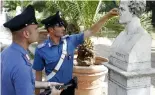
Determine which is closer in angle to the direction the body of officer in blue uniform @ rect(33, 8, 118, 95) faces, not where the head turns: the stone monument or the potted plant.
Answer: the stone monument

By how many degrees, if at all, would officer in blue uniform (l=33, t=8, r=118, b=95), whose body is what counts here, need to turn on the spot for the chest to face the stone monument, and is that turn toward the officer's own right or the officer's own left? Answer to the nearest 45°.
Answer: approximately 45° to the officer's own left

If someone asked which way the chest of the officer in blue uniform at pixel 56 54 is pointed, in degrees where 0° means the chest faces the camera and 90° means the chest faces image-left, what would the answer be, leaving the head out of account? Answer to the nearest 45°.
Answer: approximately 315°

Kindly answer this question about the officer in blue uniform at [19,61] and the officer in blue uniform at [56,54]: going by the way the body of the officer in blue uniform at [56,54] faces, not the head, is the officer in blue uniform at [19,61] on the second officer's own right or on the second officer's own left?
on the second officer's own right

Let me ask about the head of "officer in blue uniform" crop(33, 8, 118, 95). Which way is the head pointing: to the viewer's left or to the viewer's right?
to the viewer's right

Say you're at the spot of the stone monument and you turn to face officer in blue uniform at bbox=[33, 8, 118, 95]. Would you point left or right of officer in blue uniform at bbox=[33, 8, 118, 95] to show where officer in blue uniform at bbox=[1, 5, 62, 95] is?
left

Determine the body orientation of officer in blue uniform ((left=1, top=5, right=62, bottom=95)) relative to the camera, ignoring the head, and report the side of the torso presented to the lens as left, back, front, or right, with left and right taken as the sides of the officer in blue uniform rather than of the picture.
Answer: right
